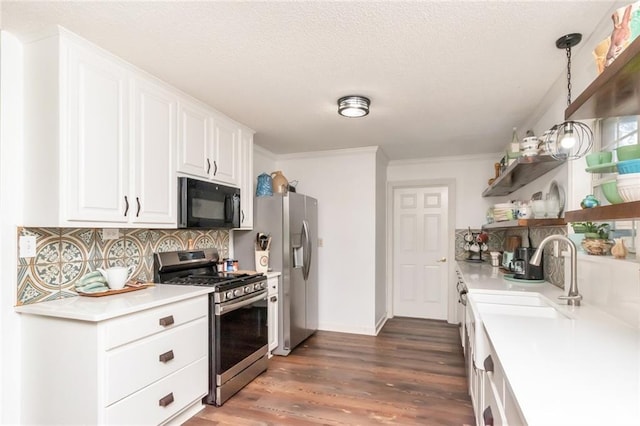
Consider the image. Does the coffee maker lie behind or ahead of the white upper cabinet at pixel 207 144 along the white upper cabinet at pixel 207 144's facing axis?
ahead

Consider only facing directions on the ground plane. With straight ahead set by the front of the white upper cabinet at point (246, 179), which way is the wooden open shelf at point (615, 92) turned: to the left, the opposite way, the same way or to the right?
the opposite way

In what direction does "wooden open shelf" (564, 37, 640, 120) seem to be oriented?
to the viewer's left

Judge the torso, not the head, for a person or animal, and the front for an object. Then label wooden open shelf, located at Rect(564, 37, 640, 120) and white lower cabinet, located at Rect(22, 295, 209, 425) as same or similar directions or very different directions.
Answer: very different directions

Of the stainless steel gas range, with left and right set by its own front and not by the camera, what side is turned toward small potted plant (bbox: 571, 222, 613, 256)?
front

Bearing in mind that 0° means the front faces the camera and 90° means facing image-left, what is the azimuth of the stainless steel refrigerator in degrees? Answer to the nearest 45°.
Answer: approximately 315°

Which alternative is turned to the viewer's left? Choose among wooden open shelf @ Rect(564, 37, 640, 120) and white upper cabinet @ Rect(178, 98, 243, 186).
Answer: the wooden open shelf

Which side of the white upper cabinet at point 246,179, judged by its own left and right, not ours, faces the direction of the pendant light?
front

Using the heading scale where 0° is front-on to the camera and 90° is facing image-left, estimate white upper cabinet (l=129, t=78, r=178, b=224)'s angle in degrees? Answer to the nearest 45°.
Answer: approximately 315°

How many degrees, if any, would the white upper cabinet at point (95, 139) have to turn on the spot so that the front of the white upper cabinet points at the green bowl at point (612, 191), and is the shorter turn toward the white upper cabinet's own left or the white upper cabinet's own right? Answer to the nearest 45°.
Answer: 0° — it already faces it

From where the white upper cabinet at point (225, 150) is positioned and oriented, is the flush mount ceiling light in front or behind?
in front
